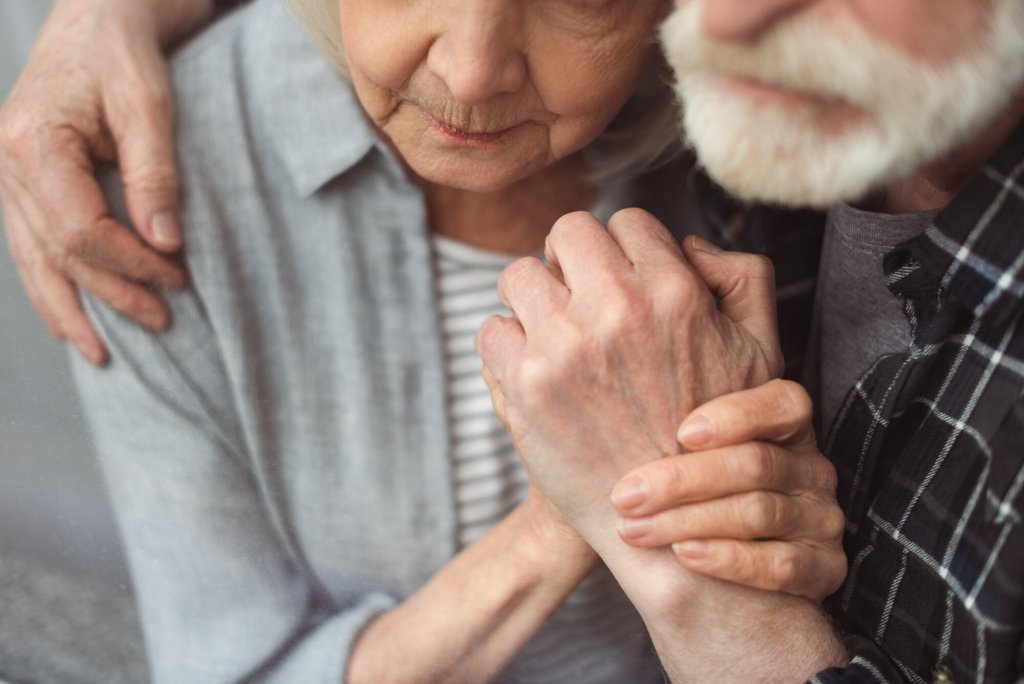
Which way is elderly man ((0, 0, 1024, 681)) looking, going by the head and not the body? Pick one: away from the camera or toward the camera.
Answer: toward the camera

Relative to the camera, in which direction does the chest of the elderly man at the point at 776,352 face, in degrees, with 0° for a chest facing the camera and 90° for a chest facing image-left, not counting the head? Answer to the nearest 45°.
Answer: approximately 45°
